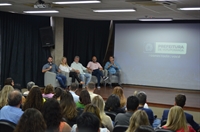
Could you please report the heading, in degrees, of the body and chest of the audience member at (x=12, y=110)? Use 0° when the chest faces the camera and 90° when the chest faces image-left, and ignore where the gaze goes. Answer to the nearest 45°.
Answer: approximately 225°

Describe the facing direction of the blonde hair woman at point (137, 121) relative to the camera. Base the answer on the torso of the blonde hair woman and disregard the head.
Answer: away from the camera

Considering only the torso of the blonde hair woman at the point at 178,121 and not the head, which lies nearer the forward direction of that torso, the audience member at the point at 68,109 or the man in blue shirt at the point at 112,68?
the man in blue shirt

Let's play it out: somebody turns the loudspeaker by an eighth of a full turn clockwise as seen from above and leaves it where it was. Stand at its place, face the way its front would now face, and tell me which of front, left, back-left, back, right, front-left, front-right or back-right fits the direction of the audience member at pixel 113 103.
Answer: front-left

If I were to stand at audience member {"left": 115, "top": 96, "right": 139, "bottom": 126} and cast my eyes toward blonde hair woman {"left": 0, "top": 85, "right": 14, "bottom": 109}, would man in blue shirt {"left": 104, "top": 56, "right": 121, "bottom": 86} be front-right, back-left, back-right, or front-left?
front-right

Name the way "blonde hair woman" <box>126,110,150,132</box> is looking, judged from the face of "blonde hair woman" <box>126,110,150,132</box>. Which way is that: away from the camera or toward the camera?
away from the camera

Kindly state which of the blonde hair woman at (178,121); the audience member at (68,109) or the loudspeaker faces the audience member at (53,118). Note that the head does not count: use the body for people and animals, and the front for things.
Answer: the loudspeaker

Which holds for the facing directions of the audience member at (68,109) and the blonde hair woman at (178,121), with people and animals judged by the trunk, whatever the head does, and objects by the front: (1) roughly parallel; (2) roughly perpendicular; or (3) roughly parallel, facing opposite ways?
roughly parallel

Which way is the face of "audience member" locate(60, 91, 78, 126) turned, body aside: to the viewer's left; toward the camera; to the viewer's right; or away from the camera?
away from the camera

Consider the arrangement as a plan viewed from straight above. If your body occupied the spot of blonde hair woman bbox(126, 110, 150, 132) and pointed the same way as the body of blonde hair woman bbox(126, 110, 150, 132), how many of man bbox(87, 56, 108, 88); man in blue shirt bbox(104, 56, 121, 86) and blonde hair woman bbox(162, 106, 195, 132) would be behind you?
0

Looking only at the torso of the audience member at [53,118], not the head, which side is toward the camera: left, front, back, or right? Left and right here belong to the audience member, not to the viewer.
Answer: back

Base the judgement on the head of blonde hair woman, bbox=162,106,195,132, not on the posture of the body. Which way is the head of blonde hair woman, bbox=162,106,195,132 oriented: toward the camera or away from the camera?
away from the camera

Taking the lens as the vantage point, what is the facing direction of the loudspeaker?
facing the viewer

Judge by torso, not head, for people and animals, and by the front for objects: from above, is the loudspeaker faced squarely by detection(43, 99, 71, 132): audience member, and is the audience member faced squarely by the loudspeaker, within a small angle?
yes

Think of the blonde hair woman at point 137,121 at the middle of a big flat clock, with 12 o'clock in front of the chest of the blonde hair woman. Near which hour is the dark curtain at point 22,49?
The dark curtain is roughly at 11 o'clock from the blonde hair woman.

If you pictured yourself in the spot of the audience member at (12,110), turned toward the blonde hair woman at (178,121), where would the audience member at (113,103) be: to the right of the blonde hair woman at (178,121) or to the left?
left

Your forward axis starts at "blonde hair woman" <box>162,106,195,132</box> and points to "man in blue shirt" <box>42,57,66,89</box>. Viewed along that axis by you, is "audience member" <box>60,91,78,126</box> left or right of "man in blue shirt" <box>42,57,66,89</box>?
left

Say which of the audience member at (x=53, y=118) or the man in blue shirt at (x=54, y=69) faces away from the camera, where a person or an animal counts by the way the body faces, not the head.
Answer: the audience member

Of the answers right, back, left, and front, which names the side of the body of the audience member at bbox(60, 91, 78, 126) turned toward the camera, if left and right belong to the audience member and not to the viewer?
back

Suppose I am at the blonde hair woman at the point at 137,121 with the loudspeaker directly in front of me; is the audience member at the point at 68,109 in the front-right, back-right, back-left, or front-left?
front-left

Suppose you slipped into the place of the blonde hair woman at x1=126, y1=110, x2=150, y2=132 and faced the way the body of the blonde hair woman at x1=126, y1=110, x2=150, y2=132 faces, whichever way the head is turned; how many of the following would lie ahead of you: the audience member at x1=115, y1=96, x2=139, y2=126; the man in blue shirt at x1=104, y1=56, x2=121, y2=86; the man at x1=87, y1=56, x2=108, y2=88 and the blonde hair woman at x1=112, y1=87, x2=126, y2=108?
4
